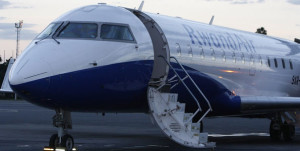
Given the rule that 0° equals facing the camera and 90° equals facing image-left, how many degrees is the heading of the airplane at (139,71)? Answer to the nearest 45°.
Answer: approximately 45°
